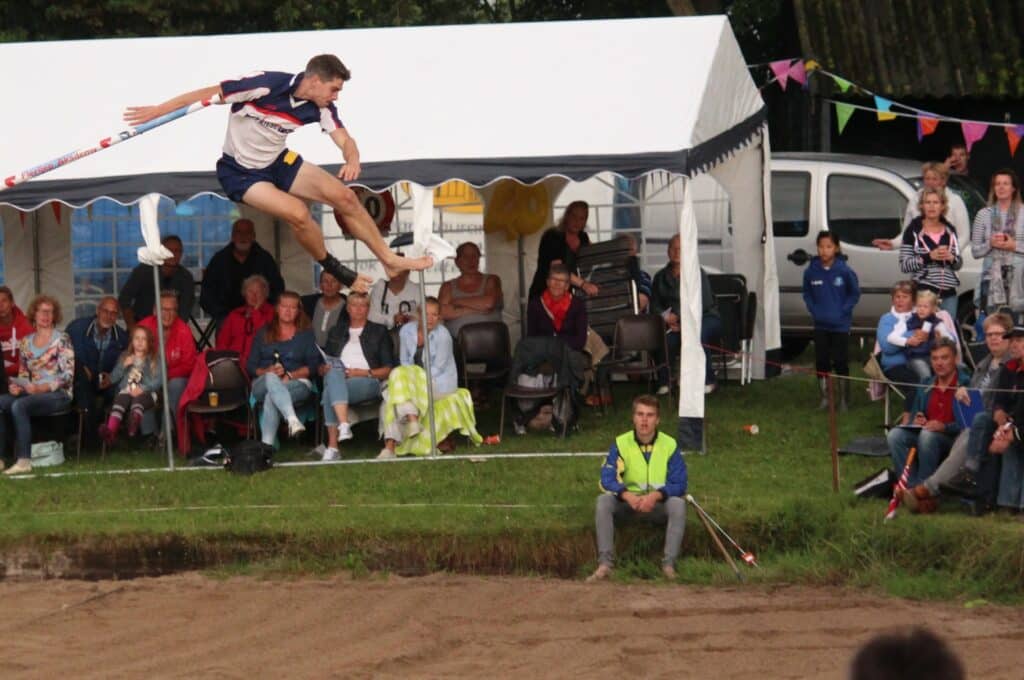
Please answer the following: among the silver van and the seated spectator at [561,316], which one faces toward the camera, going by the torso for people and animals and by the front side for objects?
the seated spectator

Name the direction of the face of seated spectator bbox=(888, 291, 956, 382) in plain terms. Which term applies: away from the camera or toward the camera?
toward the camera

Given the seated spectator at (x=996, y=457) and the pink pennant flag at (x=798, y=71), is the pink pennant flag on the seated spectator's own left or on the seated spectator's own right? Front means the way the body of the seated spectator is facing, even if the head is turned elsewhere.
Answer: on the seated spectator's own right

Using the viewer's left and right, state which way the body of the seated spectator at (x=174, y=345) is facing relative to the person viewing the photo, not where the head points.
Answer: facing the viewer

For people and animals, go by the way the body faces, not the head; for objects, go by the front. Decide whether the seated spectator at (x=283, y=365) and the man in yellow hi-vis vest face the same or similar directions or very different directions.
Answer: same or similar directions

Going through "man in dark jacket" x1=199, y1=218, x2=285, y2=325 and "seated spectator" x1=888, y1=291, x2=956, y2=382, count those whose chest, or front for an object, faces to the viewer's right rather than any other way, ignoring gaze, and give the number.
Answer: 0

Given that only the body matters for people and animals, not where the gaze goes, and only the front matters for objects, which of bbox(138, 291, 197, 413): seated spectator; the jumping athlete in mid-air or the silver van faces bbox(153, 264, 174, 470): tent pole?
the seated spectator

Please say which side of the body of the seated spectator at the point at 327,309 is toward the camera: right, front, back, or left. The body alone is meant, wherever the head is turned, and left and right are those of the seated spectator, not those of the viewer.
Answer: front

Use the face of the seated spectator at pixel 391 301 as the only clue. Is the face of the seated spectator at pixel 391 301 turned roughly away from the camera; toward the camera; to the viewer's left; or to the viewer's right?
toward the camera

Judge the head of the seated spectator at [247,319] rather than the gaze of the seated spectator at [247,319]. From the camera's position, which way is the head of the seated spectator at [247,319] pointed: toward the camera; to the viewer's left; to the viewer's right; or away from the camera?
toward the camera

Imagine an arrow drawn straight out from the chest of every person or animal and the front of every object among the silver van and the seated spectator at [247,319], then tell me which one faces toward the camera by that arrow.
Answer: the seated spectator

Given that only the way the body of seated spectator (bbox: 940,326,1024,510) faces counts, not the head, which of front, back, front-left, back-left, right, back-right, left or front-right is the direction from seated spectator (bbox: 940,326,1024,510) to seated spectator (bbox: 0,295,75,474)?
front-right

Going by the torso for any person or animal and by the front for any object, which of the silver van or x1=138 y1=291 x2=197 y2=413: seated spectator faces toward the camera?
the seated spectator

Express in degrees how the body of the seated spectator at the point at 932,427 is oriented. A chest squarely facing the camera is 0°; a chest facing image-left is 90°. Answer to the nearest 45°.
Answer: approximately 45°

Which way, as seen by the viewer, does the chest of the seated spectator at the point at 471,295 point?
toward the camera

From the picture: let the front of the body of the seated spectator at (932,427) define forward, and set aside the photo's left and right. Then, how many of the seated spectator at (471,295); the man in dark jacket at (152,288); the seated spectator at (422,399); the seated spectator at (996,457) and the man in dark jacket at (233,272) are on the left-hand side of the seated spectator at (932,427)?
1

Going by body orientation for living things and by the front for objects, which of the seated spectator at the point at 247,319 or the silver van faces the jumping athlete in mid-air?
the seated spectator

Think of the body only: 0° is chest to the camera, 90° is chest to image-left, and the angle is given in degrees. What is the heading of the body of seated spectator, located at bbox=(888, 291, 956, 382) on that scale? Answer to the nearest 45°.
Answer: approximately 45°
